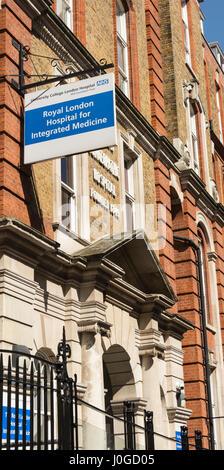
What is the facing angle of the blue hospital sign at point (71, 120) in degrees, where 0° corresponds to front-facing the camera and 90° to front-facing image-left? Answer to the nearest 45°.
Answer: approximately 45°
